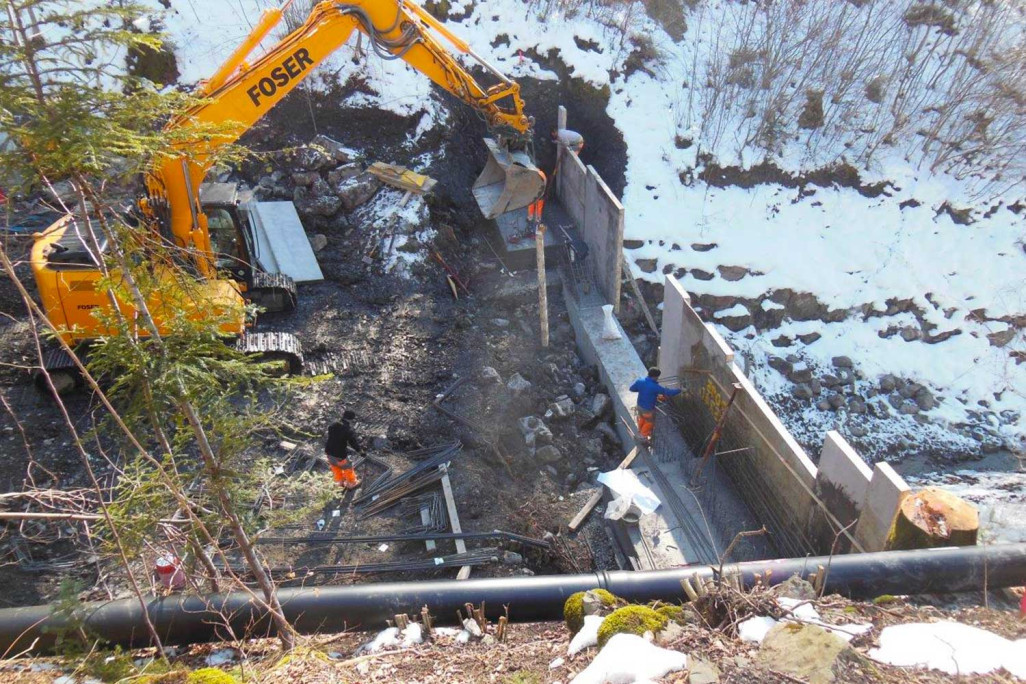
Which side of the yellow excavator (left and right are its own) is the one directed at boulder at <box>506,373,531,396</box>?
front

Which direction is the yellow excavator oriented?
to the viewer's right

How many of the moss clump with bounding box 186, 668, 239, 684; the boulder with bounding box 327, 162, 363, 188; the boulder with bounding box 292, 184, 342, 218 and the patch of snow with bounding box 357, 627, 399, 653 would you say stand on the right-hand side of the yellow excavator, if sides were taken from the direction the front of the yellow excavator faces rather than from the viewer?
2

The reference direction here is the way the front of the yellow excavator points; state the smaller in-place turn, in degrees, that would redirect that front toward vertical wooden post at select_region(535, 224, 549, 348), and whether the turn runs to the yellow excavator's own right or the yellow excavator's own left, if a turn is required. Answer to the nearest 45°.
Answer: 0° — it already faces it

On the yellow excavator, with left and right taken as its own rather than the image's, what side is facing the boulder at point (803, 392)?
front

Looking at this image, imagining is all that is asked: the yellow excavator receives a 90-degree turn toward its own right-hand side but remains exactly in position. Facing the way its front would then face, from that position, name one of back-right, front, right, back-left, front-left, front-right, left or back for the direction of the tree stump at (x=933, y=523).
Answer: front-left

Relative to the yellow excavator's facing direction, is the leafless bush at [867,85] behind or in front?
in front

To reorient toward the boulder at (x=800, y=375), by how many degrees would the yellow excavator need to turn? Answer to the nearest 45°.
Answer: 0° — it already faces it

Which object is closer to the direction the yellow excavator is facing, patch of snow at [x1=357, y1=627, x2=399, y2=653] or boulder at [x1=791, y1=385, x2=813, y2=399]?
the boulder
